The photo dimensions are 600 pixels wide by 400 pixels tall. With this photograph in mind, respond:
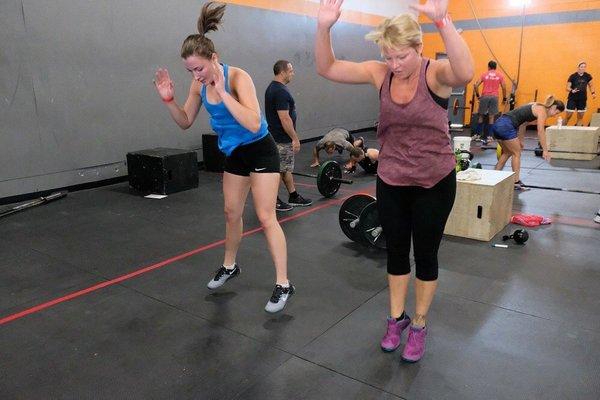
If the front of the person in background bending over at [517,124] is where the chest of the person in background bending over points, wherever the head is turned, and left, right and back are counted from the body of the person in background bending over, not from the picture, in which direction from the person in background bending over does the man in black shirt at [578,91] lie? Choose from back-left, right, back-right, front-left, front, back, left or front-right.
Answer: left

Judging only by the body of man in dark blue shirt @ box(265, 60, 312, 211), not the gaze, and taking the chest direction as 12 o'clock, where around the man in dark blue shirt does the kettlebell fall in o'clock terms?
The kettlebell is roughly at 1 o'clock from the man in dark blue shirt.

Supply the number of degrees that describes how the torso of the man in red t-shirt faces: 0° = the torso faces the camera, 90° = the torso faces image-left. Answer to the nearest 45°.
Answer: approximately 180°

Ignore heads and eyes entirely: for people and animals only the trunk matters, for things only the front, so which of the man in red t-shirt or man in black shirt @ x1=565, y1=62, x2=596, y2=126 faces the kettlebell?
the man in black shirt

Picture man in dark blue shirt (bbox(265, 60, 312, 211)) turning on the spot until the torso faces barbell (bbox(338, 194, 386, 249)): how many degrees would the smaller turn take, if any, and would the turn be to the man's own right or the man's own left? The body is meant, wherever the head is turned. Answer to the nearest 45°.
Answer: approximately 45° to the man's own right

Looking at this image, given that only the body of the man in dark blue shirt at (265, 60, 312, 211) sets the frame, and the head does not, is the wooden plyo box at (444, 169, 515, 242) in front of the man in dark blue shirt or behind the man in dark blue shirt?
in front

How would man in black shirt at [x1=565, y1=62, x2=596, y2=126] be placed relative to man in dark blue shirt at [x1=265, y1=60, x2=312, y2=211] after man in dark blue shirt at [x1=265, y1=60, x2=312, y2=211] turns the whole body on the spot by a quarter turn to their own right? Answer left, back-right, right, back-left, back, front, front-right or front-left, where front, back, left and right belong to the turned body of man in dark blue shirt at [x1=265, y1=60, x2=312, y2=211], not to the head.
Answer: back-left

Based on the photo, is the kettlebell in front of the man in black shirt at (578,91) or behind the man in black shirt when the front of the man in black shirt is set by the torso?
in front

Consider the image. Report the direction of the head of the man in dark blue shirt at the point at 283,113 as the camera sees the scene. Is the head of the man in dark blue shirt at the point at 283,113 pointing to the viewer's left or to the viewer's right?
to the viewer's right

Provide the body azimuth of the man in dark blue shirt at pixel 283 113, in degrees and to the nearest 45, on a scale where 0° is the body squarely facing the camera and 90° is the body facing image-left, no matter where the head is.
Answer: approximately 270°
